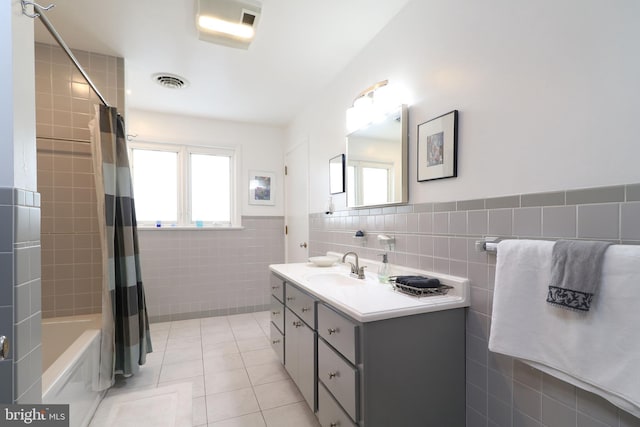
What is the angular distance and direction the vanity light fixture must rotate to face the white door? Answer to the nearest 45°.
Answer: approximately 90° to its right

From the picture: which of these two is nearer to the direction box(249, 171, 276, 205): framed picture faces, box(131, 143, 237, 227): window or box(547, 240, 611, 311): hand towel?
the hand towel

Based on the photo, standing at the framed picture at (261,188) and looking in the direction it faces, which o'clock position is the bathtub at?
The bathtub is roughly at 1 o'clock from the framed picture.

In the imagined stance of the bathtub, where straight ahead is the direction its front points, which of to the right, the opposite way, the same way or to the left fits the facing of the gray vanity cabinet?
the opposite way

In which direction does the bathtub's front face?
to the viewer's right

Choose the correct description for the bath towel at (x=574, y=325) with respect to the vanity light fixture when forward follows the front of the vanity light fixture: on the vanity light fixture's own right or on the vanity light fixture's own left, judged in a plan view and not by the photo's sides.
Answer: on the vanity light fixture's own left

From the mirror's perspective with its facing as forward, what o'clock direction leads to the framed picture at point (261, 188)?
The framed picture is roughly at 3 o'clock from the mirror.

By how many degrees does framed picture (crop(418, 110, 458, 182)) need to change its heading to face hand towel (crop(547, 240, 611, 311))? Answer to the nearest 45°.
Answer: approximately 90° to its left

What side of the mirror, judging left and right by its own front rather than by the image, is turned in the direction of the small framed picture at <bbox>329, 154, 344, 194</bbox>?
right
